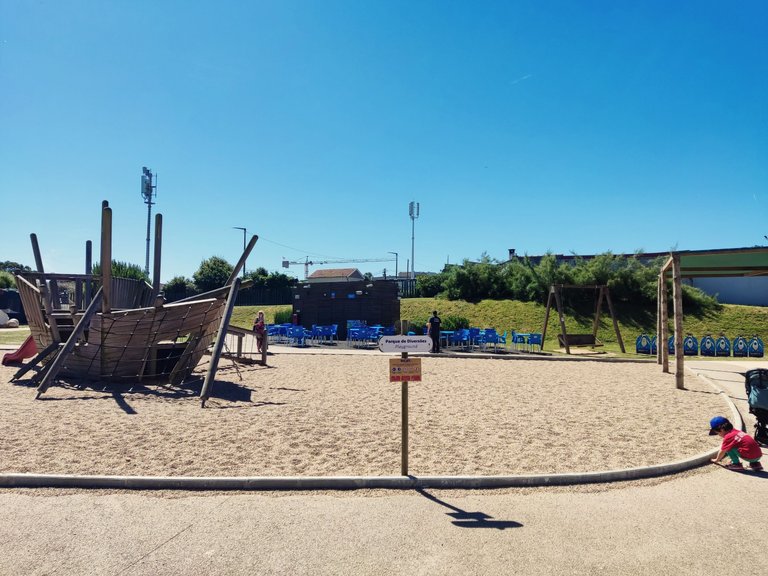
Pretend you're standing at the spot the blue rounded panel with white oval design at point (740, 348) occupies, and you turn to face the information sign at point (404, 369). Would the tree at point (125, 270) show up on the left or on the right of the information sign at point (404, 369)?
right

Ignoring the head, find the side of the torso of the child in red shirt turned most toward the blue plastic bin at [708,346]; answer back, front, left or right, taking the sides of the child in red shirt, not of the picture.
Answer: right

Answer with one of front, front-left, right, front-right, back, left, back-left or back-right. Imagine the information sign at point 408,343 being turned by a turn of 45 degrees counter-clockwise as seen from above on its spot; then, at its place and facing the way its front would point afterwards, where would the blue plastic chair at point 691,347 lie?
left

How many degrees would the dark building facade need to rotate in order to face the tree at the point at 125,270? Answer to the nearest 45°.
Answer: approximately 90° to its right

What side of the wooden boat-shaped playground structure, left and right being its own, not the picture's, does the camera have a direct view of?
right

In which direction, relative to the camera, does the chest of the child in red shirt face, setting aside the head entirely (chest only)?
to the viewer's left

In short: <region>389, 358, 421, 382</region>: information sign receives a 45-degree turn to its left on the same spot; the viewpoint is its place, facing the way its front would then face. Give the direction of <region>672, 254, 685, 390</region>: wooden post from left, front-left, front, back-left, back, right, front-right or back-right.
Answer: left

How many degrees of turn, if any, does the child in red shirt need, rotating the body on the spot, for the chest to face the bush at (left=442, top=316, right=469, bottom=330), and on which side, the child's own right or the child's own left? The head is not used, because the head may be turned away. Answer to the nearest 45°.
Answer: approximately 45° to the child's own right

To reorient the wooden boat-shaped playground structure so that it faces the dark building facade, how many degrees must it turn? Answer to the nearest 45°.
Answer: approximately 45° to its left

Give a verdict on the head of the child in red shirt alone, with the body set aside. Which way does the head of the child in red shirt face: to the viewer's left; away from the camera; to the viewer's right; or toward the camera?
to the viewer's left

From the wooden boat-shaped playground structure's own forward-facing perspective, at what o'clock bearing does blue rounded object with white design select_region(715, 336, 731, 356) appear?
The blue rounded object with white design is roughly at 12 o'clock from the wooden boat-shaped playground structure.

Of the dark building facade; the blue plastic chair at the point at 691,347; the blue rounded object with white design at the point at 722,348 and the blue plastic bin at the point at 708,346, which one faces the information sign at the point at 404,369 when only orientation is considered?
the dark building facade

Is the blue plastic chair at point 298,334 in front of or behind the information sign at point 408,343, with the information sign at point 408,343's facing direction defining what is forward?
behind

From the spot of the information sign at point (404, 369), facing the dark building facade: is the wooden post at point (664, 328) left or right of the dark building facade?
right

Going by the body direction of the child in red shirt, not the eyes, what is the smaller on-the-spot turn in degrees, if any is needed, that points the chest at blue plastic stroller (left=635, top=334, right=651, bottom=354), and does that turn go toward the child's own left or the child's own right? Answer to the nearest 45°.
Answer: approximately 90° to the child's own right
